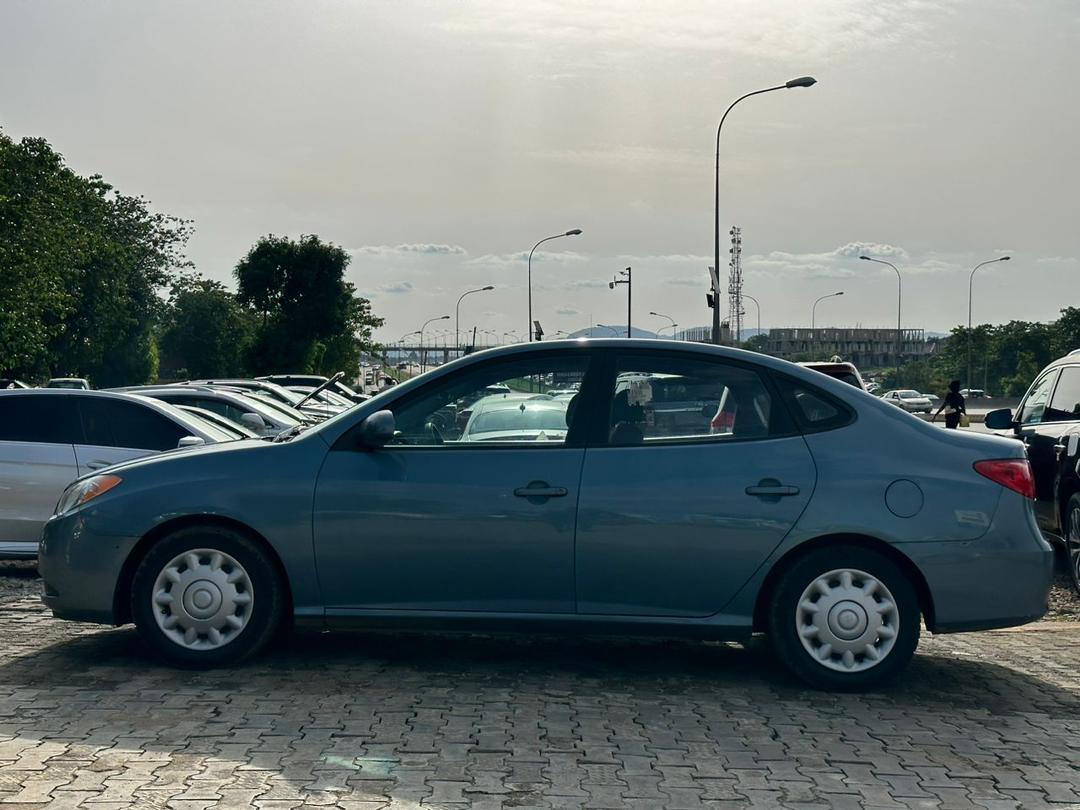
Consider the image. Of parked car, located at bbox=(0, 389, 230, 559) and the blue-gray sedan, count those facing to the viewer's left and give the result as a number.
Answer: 1

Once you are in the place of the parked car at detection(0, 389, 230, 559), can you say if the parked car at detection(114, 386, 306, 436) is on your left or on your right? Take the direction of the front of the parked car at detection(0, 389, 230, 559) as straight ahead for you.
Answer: on your left

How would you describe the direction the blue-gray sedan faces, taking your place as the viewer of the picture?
facing to the left of the viewer

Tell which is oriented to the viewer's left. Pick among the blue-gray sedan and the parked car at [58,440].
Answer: the blue-gray sedan

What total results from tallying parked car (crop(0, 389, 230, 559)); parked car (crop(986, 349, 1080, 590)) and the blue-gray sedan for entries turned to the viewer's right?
1

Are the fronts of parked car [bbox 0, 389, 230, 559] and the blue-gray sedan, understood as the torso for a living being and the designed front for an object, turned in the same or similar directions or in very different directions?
very different directions

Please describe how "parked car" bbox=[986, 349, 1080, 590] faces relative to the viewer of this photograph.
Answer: facing away from the viewer and to the left of the viewer

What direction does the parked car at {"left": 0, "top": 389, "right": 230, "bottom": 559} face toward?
to the viewer's right

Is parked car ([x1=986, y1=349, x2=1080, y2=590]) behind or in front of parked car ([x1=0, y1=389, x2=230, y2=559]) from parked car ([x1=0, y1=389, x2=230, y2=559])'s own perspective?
in front

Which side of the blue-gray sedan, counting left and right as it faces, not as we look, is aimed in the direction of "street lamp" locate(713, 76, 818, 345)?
right

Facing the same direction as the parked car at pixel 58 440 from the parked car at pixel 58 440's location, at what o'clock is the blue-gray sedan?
The blue-gray sedan is roughly at 2 o'clock from the parked car.

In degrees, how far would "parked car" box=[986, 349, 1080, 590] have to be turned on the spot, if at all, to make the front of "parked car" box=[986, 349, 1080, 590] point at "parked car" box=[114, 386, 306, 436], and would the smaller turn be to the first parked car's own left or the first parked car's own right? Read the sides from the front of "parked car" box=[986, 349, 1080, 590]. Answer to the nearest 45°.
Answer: approximately 45° to the first parked car's own left
